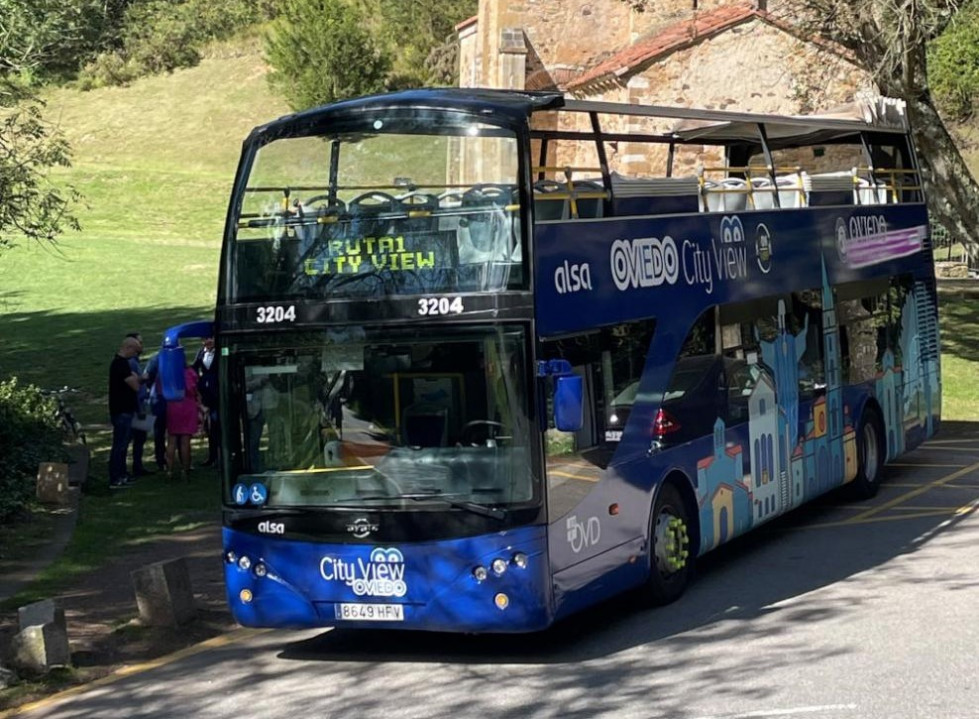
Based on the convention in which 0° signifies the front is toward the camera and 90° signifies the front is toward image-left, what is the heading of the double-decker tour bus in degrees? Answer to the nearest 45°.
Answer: approximately 45°

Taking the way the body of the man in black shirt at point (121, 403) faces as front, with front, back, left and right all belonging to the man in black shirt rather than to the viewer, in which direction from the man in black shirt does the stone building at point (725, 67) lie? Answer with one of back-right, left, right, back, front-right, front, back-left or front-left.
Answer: front-left

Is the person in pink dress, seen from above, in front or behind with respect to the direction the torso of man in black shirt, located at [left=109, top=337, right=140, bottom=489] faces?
in front

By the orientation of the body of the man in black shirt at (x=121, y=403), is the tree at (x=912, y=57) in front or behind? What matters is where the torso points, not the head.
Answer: in front

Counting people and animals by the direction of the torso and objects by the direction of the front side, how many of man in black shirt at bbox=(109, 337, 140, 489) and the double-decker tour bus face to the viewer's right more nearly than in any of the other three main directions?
1

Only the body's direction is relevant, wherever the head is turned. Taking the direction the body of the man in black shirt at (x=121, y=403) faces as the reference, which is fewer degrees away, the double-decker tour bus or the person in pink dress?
the person in pink dress

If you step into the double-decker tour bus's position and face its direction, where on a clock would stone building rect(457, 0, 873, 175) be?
The stone building is roughly at 5 o'clock from the double-decker tour bus.

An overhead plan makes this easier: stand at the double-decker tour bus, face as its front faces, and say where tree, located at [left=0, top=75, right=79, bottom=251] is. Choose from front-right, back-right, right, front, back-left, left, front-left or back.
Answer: right

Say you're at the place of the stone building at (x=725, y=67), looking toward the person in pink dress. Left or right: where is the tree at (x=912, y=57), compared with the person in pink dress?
left

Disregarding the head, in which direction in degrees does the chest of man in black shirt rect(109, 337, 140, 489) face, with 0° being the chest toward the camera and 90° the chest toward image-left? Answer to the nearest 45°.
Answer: approximately 270°

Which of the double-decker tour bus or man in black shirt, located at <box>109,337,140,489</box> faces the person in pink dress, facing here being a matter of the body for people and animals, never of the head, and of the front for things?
the man in black shirt
